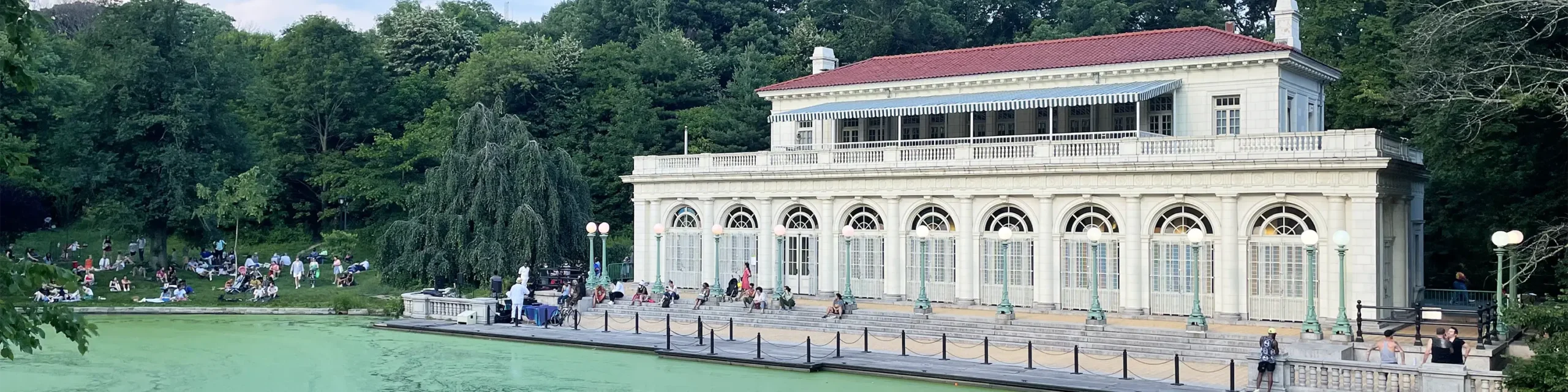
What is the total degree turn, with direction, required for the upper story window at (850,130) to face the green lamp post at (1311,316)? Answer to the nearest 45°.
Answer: approximately 90° to its left

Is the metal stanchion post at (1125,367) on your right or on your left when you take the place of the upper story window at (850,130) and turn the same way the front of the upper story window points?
on your left

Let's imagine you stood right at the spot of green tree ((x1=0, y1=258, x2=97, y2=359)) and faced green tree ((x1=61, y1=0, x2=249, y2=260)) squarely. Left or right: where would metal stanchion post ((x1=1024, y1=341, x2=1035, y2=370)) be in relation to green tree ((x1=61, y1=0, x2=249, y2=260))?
right

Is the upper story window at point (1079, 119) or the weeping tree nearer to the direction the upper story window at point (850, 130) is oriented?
the weeping tree

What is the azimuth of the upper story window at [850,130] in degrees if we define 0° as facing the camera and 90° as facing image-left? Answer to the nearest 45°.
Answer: approximately 45°

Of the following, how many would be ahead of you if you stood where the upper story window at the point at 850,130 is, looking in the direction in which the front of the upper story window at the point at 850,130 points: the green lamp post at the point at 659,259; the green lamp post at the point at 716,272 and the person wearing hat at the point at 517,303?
3

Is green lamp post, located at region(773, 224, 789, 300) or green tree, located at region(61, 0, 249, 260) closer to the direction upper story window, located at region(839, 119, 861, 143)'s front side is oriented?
the green lamp post

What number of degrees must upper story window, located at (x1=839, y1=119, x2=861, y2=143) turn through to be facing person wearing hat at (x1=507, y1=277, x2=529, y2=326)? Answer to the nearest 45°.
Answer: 0° — it already faces them

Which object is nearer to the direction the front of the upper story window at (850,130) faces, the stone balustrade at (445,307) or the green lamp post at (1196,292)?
the stone balustrade

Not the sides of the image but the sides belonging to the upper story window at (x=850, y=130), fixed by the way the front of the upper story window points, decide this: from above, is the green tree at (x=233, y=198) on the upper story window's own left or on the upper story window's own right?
on the upper story window's own right
